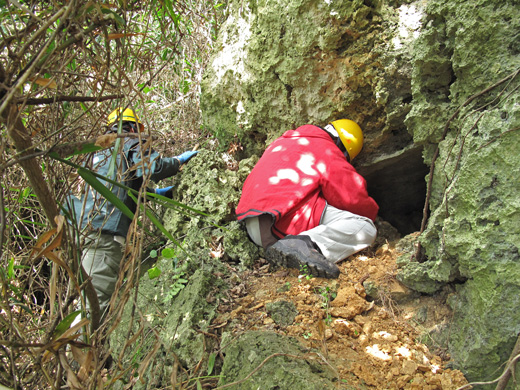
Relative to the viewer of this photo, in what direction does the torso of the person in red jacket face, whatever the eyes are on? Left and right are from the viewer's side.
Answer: facing away from the viewer and to the right of the viewer

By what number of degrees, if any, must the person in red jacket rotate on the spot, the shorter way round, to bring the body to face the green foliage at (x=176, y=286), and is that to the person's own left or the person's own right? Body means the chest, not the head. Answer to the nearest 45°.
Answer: approximately 180°

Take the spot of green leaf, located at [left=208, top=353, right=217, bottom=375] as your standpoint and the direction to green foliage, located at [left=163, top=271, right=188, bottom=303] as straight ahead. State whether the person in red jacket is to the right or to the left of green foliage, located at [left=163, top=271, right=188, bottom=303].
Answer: right

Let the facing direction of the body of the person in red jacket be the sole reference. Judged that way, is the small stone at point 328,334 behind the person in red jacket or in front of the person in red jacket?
behind

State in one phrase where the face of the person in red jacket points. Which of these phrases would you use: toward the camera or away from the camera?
away from the camera

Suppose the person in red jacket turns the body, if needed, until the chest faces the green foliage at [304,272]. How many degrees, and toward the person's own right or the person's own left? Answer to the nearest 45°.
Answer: approximately 135° to the person's own right

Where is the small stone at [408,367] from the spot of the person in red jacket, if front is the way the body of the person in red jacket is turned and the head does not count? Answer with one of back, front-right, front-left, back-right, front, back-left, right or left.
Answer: back-right
